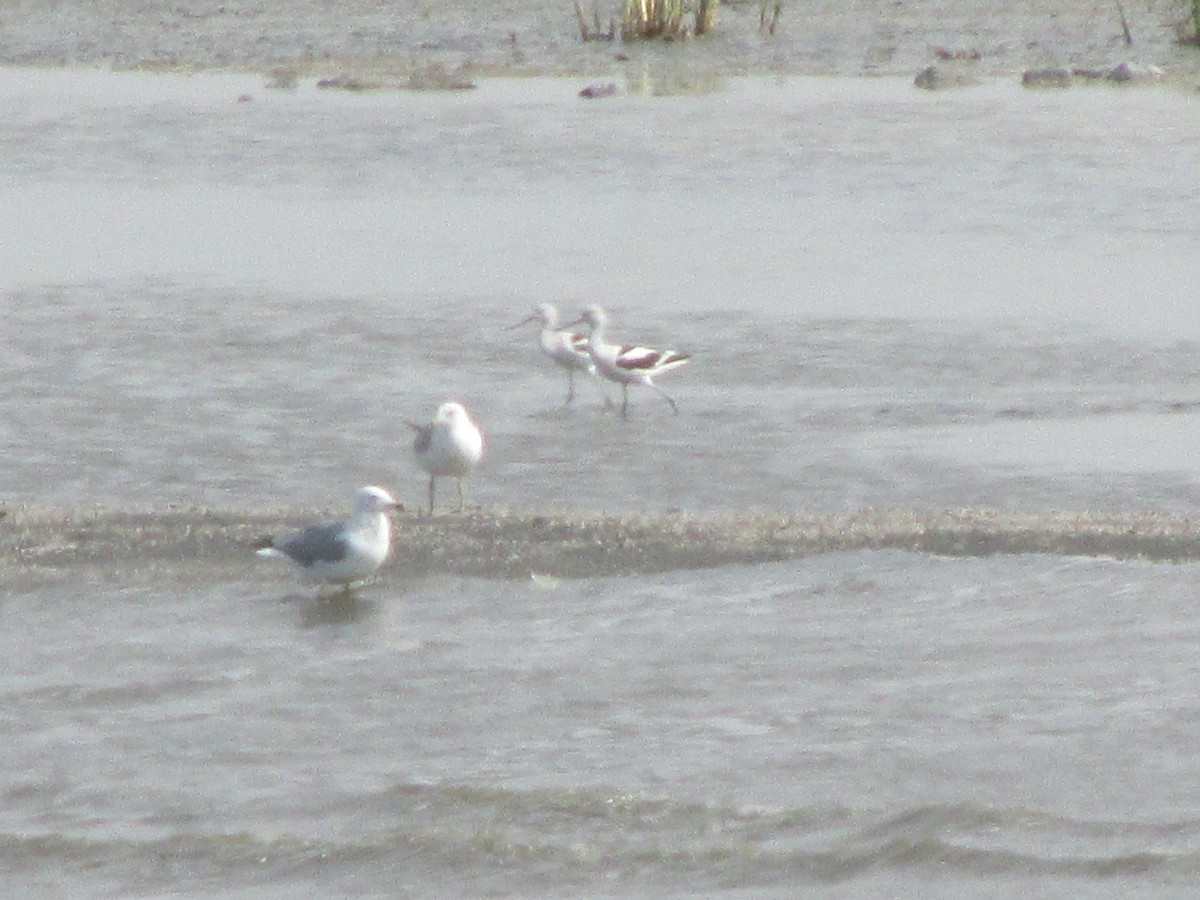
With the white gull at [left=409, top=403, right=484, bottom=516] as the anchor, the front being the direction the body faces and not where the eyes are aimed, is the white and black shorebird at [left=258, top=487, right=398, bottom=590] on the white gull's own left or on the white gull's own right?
on the white gull's own right

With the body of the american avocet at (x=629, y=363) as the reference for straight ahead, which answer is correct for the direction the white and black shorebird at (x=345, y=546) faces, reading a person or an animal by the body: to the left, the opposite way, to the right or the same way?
the opposite way

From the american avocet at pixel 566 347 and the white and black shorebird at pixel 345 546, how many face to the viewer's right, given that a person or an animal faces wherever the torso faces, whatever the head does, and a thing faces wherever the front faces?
1

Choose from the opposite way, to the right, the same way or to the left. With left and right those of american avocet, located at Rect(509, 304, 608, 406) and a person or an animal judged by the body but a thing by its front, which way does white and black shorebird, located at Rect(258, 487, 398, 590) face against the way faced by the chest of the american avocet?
the opposite way

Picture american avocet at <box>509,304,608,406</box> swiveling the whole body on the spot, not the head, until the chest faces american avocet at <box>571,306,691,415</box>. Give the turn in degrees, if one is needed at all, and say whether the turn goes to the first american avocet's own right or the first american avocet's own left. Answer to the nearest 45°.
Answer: approximately 135° to the first american avocet's own left

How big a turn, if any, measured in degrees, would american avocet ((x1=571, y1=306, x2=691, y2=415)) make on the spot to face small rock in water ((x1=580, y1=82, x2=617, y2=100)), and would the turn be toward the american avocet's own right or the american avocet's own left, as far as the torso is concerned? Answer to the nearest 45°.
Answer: approximately 90° to the american avocet's own right

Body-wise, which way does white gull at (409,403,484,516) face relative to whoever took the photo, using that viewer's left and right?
facing the viewer and to the right of the viewer

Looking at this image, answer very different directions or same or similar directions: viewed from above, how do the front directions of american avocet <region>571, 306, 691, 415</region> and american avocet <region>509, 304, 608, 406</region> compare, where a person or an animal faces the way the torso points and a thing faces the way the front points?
same or similar directions

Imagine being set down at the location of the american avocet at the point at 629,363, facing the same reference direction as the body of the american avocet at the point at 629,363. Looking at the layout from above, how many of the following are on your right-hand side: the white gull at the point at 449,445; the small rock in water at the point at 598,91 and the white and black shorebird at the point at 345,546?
1

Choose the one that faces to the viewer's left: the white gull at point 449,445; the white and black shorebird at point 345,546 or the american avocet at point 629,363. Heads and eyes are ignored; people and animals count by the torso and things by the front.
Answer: the american avocet

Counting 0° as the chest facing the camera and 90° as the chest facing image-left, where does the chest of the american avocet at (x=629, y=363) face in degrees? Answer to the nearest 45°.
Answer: approximately 90°

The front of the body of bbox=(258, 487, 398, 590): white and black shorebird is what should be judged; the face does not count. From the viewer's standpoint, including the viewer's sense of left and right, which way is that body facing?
facing to the right of the viewer

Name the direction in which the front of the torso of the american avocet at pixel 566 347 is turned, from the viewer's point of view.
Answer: to the viewer's left

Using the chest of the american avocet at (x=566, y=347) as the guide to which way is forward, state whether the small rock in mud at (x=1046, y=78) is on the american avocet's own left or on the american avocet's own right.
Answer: on the american avocet's own right

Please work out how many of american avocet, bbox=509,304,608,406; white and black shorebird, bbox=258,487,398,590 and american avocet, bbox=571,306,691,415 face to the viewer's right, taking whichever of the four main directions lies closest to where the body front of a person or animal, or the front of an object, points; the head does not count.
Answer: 1

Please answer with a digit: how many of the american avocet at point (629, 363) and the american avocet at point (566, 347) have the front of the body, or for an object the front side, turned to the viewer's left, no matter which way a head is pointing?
2

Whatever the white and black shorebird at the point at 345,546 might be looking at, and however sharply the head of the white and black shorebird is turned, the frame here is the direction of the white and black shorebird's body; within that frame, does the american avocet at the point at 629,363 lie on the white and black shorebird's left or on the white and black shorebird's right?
on the white and black shorebird's left
